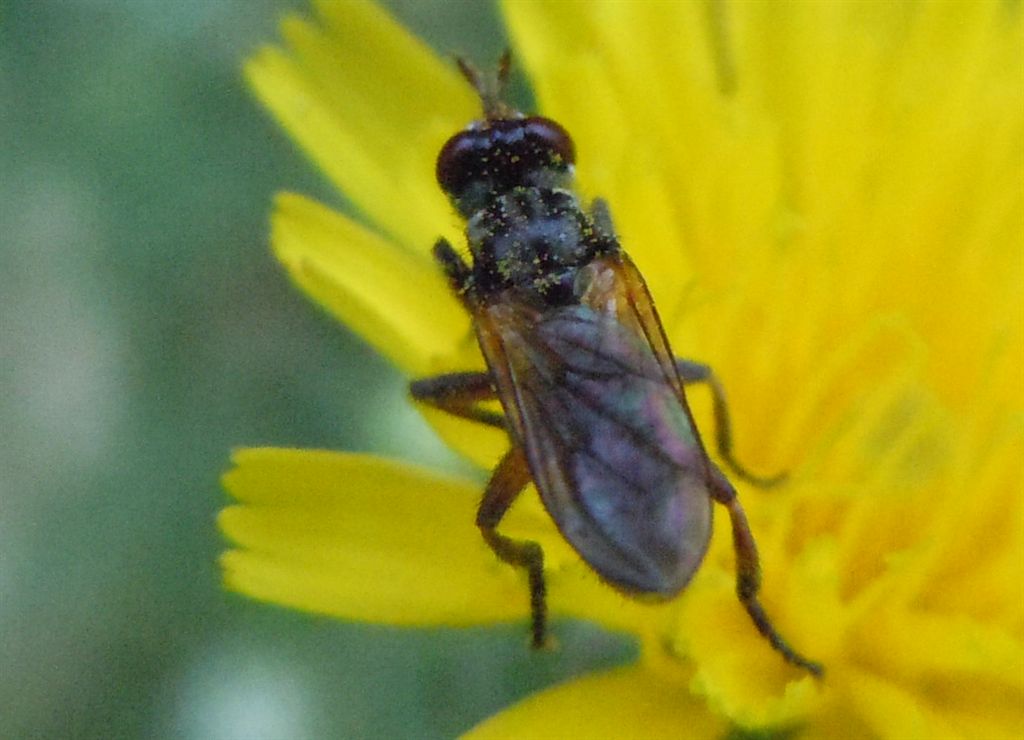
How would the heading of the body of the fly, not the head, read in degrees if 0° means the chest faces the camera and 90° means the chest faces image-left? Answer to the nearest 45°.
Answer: approximately 180°
